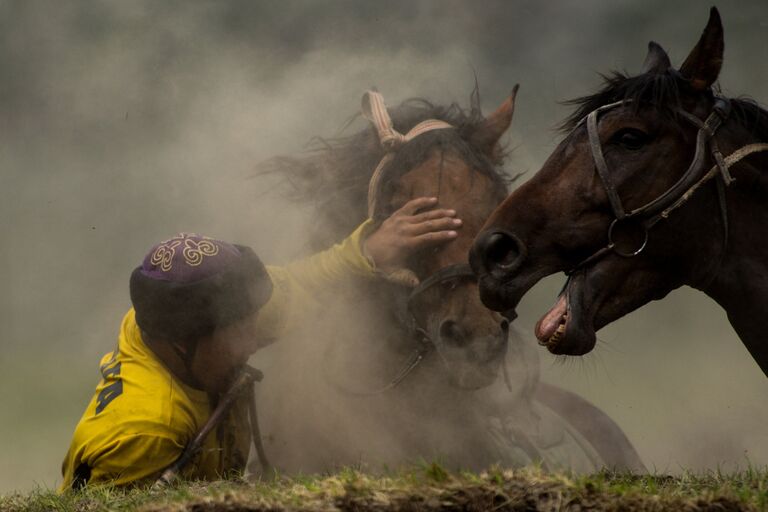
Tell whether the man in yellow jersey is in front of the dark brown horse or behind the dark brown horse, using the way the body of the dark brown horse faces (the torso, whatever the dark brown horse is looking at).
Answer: in front

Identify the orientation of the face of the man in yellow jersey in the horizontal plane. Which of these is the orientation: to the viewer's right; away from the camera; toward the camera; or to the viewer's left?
to the viewer's right

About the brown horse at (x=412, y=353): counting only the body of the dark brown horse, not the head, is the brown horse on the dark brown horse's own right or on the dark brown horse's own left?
on the dark brown horse's own right

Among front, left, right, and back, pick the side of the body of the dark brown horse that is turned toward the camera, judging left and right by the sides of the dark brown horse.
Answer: left
